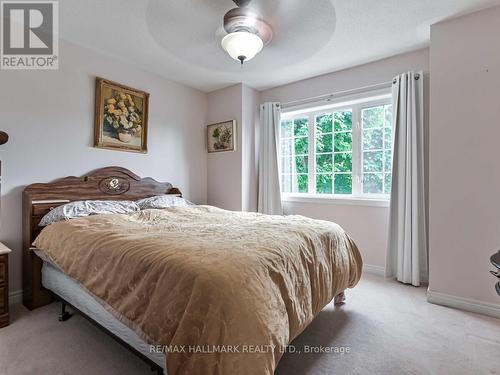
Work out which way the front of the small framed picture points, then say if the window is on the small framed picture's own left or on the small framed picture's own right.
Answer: on the small framed picture's own left

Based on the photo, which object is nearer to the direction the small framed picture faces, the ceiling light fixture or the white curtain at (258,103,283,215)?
the ceiling light fixture

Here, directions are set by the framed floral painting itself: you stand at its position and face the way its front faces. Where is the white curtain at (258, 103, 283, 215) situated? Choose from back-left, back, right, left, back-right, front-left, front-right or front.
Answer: front-left

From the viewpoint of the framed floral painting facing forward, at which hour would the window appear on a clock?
The window is roughly at 11 o'clock from the framed floral painting.

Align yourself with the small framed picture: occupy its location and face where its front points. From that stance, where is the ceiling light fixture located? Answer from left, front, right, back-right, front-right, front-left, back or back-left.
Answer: front-left

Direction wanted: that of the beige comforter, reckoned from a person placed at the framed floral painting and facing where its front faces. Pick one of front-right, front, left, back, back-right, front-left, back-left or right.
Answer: front-right

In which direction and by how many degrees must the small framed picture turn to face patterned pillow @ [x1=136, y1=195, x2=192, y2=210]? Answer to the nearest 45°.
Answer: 0° — it already faces it

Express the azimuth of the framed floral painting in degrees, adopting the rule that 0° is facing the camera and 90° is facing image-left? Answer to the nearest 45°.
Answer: approximately 315°

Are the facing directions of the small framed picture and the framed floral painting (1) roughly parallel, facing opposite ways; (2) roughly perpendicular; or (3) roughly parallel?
roughly perpendicular

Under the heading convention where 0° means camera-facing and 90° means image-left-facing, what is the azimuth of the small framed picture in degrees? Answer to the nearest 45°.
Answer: approximately 45°

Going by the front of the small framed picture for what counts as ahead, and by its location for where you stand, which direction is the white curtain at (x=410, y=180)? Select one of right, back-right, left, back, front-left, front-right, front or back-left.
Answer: left
